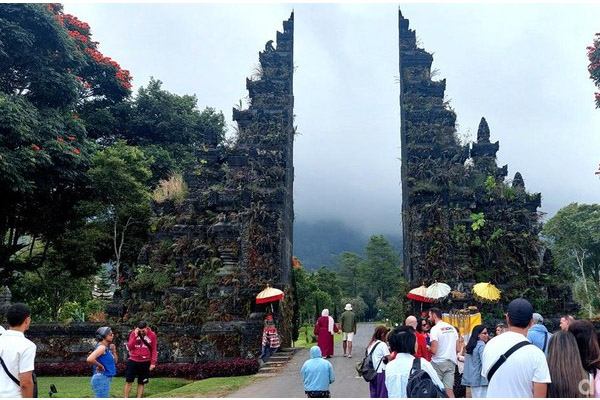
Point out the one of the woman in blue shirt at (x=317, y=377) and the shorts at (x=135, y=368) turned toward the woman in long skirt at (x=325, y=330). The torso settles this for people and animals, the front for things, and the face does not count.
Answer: the woman in blue shirt

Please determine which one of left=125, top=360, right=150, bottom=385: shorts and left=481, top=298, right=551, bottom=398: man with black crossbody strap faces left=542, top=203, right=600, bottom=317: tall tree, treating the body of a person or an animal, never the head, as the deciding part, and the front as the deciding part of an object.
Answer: the man with black crossbody strap

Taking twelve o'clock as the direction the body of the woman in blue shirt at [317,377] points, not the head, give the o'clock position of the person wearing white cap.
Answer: The person wearing white cap is roughly at 12 o'clock from the woman in blue shirt.

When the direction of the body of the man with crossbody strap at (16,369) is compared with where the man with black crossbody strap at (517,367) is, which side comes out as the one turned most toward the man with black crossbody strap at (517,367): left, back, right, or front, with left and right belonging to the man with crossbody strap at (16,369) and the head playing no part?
right

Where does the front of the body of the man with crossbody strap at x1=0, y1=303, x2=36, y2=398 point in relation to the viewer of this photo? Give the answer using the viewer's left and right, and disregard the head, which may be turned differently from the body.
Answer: facing away from the viewer and to the right of the viewer

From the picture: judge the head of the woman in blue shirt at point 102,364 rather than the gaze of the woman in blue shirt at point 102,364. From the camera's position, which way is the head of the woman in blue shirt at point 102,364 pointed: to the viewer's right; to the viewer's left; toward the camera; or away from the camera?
to the viewer's right

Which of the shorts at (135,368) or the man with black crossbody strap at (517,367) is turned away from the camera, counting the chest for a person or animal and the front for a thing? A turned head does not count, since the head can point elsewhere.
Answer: the man with black crossbody strap

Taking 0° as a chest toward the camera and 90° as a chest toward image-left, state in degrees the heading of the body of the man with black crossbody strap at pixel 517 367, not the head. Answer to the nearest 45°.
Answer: approximately 180°

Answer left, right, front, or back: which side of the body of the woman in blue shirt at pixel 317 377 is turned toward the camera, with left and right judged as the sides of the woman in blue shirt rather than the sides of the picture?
back

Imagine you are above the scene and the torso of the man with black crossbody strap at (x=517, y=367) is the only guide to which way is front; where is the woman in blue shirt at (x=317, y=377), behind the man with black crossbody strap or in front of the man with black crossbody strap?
in front

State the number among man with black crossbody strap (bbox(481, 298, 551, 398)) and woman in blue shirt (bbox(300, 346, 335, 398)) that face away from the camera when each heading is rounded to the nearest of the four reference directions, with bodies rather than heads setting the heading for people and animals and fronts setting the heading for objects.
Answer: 2

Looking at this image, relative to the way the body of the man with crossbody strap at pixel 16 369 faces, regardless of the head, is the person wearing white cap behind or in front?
in front

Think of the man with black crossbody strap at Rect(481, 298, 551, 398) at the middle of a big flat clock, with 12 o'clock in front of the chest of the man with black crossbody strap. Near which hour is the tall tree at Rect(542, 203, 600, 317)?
The tall tree is roughly at 12 o'clock from the man with black crossbody strap.

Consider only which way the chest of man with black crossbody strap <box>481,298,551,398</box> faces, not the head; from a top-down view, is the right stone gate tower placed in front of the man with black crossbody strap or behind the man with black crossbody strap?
in front

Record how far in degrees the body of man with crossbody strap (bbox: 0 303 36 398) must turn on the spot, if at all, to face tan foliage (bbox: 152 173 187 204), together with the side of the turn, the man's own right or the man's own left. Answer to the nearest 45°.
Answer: approximately 45° to the man's own left
